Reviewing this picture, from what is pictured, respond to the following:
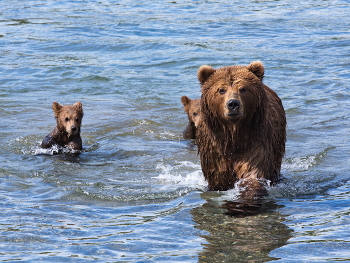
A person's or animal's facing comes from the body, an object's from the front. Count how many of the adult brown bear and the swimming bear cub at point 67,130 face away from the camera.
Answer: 0

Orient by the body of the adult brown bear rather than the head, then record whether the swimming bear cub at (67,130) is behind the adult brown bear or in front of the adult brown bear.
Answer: behind

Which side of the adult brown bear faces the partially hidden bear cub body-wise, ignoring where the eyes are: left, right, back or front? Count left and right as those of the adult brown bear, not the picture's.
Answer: back

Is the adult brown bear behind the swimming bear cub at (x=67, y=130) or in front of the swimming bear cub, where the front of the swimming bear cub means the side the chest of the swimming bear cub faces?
in front

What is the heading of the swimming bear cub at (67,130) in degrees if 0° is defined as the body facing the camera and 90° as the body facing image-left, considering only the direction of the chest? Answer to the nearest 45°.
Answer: approximately 315°

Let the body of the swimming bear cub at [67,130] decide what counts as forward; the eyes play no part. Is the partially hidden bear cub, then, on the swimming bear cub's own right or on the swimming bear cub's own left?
on the swimming bear cub's own left

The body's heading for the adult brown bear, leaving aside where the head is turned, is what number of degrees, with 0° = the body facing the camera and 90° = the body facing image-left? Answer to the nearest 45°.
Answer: approximately 0°
